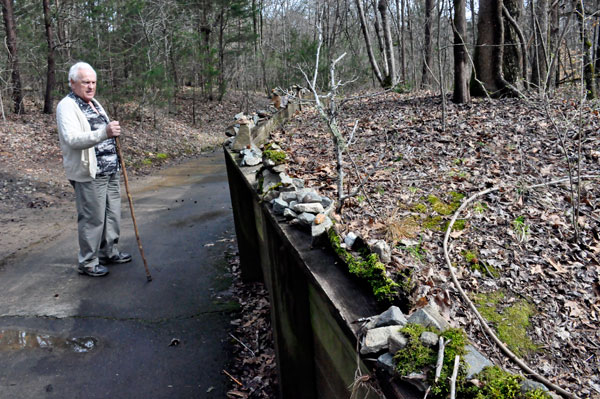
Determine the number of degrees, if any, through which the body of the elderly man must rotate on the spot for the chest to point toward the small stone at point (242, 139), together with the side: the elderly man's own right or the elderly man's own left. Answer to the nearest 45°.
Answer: approximately 45° to the elderly man's own left

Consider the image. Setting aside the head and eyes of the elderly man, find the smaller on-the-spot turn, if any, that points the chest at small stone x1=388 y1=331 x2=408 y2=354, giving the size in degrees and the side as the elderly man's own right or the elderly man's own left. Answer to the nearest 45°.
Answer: approximately 45° to the elderly man's own right

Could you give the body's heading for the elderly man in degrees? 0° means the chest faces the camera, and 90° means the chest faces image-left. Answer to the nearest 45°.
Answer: approximately 315°

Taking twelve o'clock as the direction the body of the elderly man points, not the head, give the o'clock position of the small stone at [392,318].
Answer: The small stone is roughly at 1 o'clock from the elderly man.

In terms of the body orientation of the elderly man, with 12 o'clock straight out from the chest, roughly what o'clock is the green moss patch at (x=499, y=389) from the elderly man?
The green moss patch is roughly at 1 o'clock from the elderly man.

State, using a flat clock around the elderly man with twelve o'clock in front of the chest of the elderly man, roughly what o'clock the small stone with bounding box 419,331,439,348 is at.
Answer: The small stone is roughly at 1 o'clock from the elderly man.
